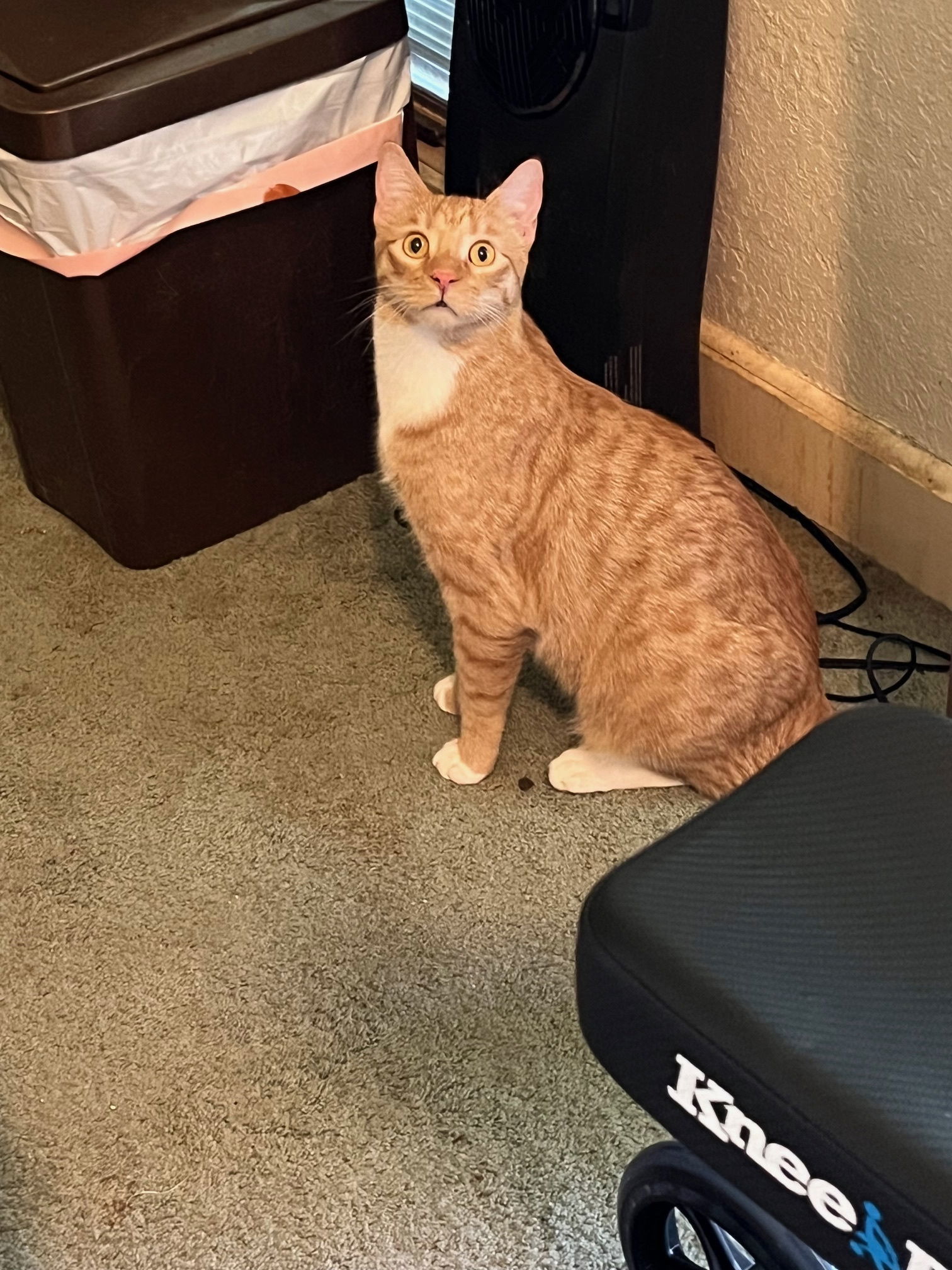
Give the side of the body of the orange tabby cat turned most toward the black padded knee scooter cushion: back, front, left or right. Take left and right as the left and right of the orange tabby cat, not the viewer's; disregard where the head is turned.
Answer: left

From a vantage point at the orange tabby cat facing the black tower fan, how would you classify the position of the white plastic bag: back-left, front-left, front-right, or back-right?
front-left

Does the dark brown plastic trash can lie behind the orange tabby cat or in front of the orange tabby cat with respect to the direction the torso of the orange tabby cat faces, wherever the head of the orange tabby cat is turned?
in front

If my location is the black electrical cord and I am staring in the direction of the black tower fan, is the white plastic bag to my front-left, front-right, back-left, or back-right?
front-left

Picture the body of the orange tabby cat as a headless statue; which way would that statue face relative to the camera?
to the viewer's left
